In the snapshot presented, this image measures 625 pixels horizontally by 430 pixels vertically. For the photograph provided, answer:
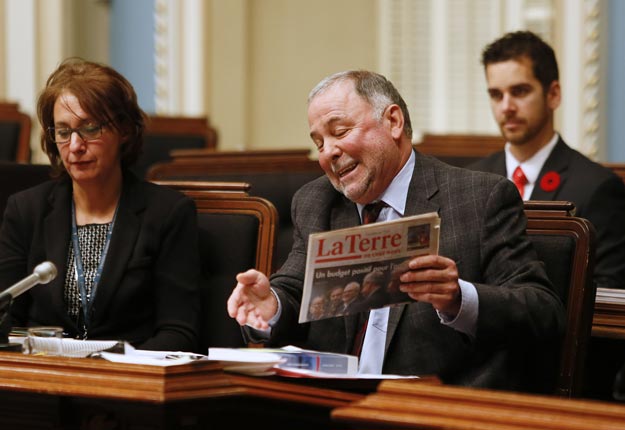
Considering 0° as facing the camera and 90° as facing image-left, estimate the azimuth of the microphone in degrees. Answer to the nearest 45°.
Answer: approximately 270°

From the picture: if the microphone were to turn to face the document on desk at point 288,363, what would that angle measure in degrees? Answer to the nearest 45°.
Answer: approximately 45° to its right
